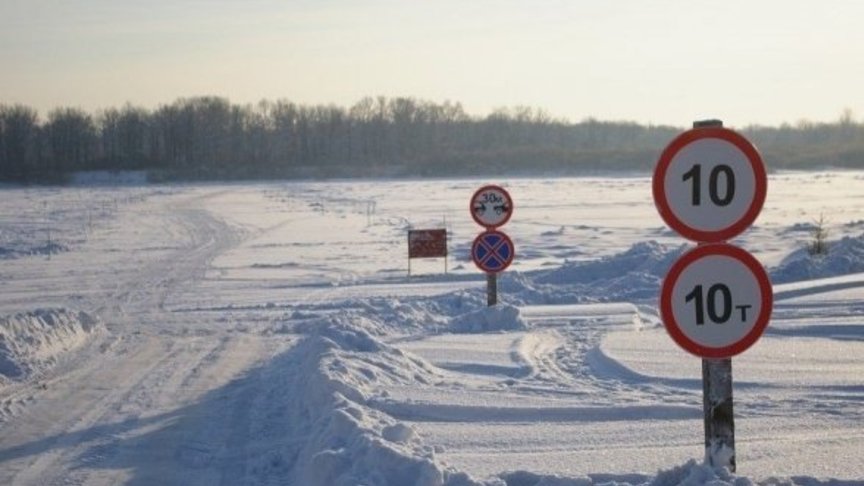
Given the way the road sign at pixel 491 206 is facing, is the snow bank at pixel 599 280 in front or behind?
behind

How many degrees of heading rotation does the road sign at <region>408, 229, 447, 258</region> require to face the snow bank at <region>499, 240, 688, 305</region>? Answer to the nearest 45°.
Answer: approximately 45° to its left

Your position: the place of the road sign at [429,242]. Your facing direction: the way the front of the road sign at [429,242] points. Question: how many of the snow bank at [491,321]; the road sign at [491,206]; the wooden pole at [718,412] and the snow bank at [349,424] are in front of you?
4

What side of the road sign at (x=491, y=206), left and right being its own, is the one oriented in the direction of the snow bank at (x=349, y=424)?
front

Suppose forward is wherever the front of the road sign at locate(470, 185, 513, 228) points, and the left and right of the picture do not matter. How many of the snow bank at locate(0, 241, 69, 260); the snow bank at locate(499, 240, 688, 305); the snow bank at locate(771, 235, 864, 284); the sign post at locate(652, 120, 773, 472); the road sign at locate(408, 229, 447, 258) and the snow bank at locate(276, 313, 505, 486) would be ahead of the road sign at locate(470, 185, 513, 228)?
2

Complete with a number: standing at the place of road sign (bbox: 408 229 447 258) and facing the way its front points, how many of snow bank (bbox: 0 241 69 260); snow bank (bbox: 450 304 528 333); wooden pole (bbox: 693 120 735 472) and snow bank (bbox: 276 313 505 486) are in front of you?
3

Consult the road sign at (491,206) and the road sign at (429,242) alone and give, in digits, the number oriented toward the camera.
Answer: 2

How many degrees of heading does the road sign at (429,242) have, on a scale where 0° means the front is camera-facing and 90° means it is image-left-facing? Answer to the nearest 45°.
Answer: approximately 0°

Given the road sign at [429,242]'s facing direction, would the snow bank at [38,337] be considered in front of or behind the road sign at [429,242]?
in front

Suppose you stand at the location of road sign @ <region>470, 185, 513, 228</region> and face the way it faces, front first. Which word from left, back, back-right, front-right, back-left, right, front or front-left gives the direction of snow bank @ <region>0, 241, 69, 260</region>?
back-right

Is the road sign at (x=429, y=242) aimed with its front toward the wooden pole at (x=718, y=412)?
yes

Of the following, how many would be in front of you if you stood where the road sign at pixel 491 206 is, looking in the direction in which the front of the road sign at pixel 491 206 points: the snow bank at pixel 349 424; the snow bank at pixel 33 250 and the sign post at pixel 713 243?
2
